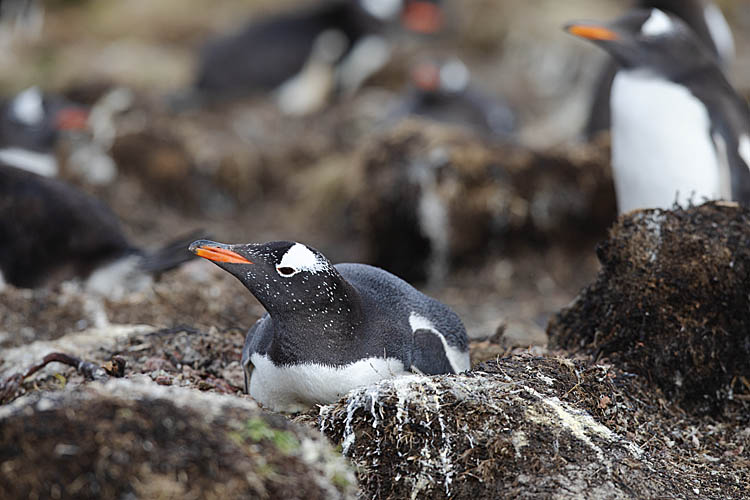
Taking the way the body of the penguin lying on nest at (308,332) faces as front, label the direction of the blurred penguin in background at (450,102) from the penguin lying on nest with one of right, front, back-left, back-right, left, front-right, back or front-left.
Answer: back-right

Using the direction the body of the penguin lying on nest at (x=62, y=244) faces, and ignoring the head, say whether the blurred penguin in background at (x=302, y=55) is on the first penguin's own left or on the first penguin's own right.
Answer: on the first penguin's own right

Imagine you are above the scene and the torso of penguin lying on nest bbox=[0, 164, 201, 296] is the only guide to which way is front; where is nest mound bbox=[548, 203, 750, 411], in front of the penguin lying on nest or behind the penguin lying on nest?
behind

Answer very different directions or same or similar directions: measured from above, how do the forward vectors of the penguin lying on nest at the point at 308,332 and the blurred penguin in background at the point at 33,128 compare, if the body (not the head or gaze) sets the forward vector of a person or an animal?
very different directions

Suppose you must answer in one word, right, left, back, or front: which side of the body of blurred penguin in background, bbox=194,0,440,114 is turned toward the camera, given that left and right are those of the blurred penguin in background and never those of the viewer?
right

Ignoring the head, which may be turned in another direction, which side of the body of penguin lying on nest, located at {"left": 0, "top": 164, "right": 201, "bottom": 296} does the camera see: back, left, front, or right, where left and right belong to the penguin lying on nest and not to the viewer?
left

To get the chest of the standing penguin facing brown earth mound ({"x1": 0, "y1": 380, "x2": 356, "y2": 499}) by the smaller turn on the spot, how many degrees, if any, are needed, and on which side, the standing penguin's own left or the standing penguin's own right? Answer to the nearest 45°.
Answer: approximately 45° to the standing penguin's own left

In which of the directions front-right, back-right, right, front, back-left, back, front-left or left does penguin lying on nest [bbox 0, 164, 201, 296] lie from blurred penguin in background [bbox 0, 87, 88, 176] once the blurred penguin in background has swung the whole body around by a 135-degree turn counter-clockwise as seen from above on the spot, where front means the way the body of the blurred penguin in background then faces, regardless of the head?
back-left

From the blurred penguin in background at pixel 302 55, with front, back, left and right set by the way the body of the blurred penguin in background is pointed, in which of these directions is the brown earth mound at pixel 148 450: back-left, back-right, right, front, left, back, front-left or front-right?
right

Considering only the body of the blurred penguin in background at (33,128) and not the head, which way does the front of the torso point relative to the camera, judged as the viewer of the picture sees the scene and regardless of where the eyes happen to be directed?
to the viewer's right

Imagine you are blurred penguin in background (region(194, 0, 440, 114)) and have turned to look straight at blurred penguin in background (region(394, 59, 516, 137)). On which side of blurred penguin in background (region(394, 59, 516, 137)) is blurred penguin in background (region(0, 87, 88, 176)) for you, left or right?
right

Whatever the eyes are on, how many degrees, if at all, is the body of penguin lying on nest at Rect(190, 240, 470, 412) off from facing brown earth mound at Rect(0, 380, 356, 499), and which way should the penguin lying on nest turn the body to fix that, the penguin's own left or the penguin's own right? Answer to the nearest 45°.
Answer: approximately 45° to the penguin's own left

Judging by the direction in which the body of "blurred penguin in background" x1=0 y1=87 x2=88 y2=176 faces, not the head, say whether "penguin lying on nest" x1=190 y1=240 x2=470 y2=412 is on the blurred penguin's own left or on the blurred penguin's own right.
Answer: on the blurred penguin's own right

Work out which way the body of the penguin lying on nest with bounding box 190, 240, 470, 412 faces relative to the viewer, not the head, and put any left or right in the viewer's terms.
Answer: facing the viewer and to the left of the viewer

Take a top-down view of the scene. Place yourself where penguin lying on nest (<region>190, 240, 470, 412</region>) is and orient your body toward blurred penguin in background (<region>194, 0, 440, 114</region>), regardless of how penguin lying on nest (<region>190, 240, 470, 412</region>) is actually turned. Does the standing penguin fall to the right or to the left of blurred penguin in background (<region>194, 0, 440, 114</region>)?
right
